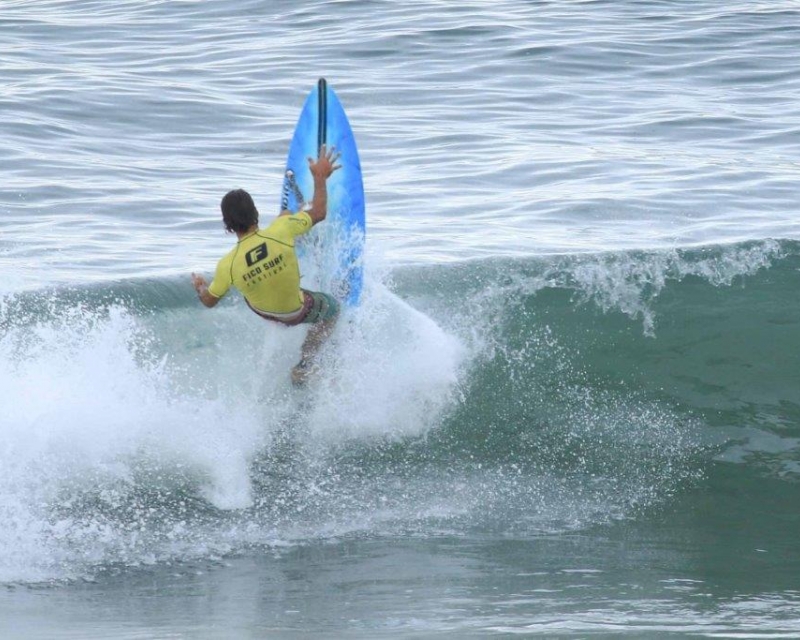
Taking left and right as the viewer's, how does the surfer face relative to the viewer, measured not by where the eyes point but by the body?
facing away from the viewer
